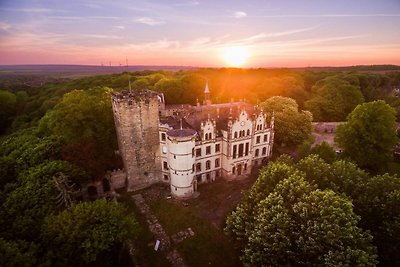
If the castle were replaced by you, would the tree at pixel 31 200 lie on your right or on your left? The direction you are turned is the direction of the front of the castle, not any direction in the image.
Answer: on your right

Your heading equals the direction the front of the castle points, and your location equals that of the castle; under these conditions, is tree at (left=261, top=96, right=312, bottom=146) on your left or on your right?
on your left

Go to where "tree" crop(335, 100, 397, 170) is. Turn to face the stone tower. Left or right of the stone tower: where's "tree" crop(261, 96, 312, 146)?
right

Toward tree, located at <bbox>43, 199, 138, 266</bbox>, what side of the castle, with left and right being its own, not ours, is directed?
right

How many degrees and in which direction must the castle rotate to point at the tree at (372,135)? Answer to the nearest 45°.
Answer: approximately 45° to its left

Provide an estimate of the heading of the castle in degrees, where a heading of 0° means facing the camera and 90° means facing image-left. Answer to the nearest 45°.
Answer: approximately 315°

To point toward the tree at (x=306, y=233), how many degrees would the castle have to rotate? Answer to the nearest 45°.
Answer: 0° — it already faces it
